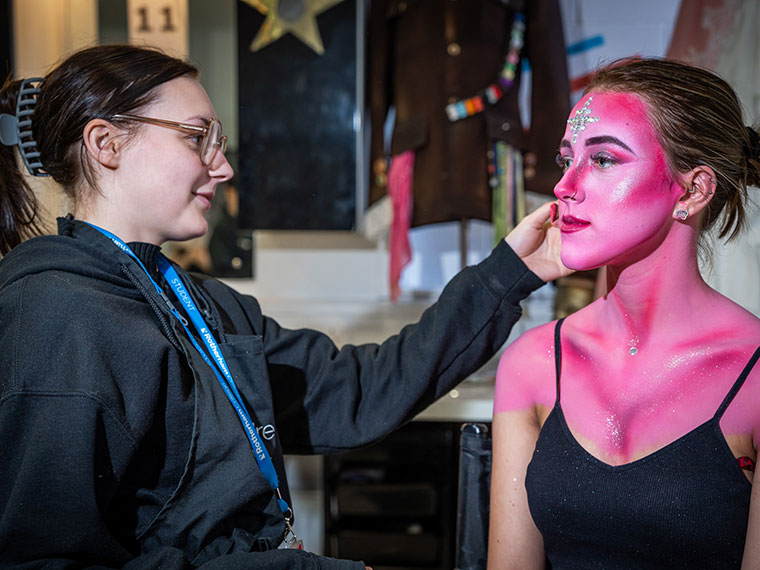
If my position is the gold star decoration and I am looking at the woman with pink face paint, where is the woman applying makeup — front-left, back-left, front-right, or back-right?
front-right

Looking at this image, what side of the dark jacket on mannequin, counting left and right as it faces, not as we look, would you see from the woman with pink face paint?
front

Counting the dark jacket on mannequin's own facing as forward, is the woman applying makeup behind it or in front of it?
in front

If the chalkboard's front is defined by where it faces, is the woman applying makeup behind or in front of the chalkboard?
in front

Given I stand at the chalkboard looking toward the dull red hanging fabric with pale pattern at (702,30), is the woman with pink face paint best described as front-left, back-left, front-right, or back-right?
front-right

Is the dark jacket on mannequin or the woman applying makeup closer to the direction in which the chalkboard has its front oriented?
the woman applying makeup

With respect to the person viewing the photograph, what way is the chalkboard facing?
facing the viewer

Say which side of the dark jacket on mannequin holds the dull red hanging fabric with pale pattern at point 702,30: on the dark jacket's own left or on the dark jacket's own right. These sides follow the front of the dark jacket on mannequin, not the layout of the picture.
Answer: on the dark jacket's own left

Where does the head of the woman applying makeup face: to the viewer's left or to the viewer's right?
to the viewer's right

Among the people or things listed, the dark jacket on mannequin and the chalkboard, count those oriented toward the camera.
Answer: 2

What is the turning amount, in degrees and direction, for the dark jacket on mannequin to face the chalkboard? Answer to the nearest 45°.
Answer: approximately 90° to its right

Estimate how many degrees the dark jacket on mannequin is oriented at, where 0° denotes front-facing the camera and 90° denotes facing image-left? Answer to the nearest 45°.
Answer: approximately 0°

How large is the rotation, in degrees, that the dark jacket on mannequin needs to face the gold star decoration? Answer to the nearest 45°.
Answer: approximately 90° to its right
